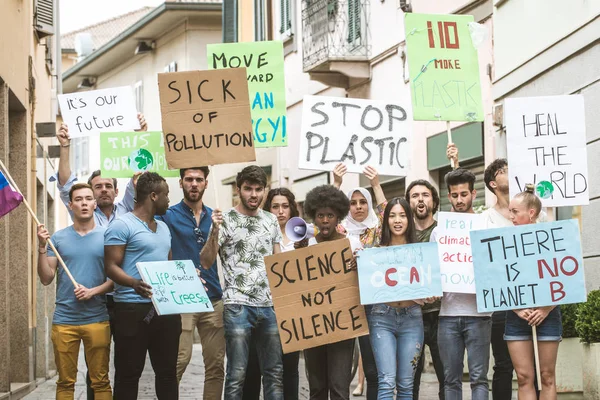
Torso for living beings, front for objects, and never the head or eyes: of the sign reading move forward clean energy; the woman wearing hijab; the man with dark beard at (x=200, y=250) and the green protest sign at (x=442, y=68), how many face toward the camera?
4

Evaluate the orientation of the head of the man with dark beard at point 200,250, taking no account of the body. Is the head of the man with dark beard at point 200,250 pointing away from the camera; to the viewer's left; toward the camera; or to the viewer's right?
toward the camera

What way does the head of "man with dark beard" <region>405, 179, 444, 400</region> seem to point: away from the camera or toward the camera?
toward the camera

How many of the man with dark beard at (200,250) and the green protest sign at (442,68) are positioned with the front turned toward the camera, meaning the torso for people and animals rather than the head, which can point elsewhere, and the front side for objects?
2

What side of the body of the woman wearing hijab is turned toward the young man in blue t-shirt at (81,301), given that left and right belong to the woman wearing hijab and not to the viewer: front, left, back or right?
right

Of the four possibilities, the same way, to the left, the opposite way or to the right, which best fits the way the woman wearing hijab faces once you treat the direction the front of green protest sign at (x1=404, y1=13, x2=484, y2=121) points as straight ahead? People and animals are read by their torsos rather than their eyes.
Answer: the same way

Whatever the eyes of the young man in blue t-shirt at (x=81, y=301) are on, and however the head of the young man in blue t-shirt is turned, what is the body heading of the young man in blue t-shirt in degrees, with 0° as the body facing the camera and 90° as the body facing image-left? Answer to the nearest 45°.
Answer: approximately 0°

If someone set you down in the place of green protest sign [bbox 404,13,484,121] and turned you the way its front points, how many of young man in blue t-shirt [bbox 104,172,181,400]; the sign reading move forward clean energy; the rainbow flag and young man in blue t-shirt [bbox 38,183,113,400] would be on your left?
0

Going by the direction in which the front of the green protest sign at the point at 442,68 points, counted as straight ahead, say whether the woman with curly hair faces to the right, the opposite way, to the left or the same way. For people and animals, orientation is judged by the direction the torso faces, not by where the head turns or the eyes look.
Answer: the same way

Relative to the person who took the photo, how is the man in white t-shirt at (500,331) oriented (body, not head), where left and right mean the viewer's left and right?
facing the viewer and to the right of the viewer

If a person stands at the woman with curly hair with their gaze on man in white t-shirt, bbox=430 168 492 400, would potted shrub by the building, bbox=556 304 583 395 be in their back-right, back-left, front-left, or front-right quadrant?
front-left

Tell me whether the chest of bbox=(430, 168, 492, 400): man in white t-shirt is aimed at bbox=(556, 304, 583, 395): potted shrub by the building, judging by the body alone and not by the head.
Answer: no

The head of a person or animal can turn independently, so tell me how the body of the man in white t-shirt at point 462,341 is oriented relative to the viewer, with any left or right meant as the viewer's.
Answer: facing the viewer

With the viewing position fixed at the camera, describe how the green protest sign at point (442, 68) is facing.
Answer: facing the viewer

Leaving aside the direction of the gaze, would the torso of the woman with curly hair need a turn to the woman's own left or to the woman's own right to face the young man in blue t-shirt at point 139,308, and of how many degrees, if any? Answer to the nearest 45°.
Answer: approximately 90° to the woman's own right

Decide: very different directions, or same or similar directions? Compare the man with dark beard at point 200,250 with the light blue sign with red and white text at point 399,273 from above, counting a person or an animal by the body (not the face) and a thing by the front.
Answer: same or similar directions
